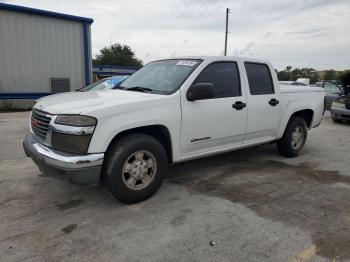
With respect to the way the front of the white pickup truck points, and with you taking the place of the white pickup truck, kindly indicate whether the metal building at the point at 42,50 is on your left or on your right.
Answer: on your right

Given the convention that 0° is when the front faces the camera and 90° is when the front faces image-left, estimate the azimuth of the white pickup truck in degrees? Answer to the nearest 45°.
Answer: approximately 45°
